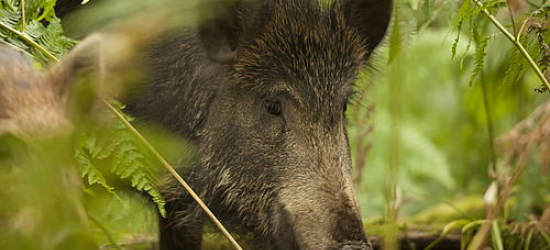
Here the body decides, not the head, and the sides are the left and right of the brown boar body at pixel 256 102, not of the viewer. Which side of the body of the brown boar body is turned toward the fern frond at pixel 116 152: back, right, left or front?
right

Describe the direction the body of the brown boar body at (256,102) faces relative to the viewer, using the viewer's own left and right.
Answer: facing the viewer and to the right of the viewer

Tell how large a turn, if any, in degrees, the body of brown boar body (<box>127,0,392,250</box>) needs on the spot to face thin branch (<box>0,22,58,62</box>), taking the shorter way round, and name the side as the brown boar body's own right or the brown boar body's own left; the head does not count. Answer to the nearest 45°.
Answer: approximately 90° to the brown boar body's own right

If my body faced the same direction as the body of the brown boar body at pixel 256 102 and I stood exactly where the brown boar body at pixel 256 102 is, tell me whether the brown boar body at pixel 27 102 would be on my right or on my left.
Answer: on my right
